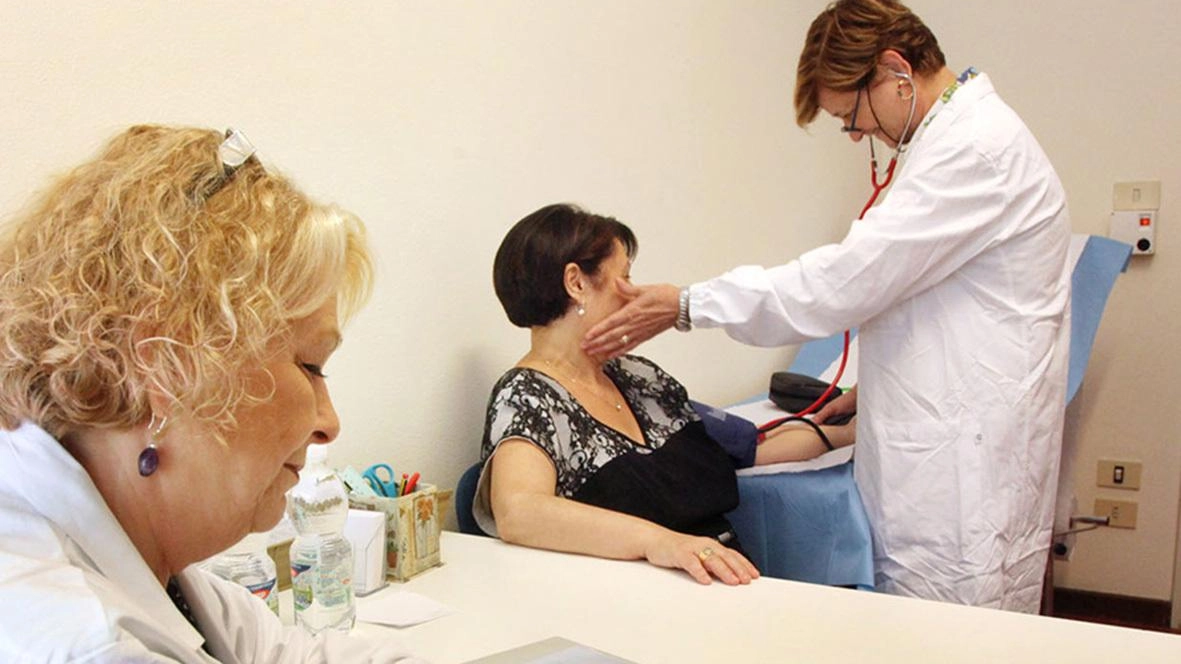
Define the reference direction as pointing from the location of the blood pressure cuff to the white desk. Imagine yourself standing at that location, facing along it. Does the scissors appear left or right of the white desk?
right

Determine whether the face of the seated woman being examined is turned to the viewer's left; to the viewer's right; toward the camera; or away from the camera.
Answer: to the viewer's right

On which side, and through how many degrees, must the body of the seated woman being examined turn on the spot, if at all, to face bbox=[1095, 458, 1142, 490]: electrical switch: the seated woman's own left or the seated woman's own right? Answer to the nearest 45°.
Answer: approximately 90° to the seated woman's own left

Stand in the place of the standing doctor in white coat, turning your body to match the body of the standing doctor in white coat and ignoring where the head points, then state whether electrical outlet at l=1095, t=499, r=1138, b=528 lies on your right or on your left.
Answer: on your right

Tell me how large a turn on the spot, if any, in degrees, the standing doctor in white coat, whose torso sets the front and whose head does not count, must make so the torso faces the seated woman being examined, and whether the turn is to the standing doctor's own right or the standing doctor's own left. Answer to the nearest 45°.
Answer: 0° — they already face them

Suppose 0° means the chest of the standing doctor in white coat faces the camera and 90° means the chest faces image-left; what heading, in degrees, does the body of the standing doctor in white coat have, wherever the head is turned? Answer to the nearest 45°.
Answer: approximately 90°

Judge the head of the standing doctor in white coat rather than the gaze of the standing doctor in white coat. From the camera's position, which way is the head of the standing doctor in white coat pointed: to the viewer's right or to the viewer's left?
to the viewer's left

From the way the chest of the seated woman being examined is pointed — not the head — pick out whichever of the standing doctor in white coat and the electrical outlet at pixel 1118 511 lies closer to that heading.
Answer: the standing doctor in white coat

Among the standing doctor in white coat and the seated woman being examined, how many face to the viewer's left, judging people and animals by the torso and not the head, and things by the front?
1

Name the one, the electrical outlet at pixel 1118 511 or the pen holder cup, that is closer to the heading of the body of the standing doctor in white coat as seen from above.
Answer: the pen holder cup

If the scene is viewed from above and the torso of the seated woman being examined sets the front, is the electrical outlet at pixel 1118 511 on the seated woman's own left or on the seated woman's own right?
on the seated woman's own left

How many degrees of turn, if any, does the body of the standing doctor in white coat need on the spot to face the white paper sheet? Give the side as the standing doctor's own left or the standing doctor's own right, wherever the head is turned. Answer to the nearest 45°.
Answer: approximately 45° to the standing doctor's own left

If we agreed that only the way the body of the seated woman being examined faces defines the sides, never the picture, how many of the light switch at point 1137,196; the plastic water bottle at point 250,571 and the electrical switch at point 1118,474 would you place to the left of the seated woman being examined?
2
